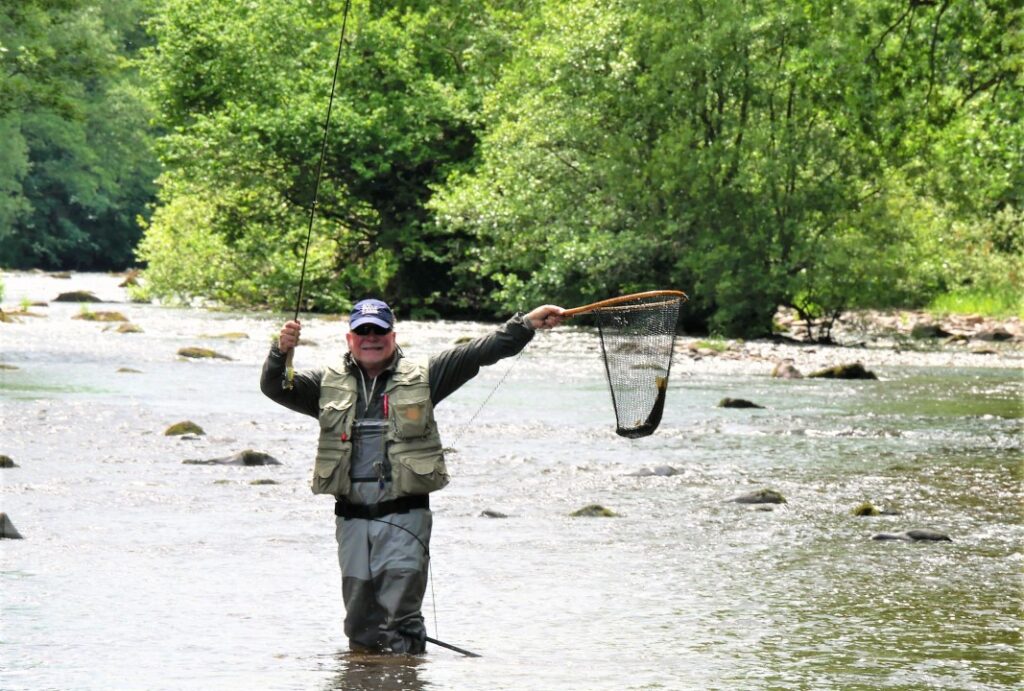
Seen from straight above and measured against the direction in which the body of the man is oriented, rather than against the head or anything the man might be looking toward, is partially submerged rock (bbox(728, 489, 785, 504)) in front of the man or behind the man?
behind

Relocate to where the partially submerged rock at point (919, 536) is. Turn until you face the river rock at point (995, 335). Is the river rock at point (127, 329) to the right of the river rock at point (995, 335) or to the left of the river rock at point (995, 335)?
left

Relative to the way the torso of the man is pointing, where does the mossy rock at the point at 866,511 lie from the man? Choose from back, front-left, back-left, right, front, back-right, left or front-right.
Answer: back-left

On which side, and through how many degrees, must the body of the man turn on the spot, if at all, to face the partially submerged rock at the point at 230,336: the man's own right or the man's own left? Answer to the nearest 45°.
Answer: approximately 180°

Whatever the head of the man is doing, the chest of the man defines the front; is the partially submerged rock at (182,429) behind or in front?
behind

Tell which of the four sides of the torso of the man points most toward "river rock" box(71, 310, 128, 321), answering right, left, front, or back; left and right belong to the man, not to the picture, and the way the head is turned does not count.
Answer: back

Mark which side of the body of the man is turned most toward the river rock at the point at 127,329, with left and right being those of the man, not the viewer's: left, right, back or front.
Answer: back

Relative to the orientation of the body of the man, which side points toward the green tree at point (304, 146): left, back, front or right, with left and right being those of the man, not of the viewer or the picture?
back

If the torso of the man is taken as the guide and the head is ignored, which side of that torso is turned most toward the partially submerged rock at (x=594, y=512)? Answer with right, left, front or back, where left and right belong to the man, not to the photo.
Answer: back

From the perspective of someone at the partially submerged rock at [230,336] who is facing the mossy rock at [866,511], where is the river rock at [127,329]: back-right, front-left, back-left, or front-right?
back-right

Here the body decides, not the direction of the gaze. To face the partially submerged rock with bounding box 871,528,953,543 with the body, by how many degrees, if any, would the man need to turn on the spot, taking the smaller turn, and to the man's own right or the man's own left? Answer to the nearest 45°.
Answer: approximately 135° to the man's own left

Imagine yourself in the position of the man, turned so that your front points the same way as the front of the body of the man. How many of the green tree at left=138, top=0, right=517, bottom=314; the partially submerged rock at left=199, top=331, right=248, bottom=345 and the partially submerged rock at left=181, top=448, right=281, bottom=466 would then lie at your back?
3

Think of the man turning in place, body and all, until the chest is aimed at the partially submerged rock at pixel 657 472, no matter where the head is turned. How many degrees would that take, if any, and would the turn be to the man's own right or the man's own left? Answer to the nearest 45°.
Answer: approximately 180°

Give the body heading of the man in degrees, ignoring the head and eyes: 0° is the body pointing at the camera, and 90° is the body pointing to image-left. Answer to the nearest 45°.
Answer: approximately 0°
